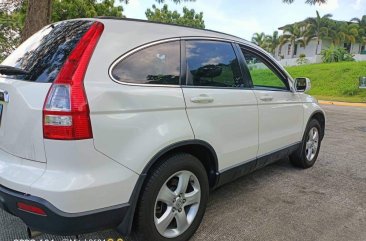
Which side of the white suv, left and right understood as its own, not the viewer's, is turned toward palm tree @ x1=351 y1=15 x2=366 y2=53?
front

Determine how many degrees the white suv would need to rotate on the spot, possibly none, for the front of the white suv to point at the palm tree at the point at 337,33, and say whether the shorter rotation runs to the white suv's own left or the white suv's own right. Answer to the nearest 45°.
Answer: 0° — it already faces it

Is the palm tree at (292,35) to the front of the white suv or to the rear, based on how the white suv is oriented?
to the front

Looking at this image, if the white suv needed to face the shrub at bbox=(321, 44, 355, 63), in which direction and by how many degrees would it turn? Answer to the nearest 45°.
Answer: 0° — it already faces it

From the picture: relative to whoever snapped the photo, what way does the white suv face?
facing away from the viewer and to the right of the viewer
